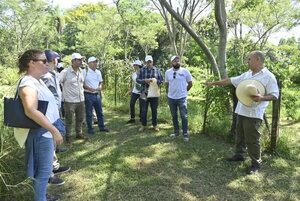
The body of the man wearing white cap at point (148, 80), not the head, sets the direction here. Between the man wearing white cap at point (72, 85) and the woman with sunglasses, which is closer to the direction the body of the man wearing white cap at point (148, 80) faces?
the woman with sunglasses

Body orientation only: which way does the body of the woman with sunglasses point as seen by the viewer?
to the viewer's right

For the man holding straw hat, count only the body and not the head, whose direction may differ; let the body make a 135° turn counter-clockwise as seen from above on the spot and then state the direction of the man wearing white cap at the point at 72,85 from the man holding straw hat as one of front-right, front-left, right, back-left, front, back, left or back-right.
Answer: back

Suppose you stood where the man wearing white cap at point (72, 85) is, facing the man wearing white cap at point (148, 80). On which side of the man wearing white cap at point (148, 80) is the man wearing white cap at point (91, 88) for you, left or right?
left

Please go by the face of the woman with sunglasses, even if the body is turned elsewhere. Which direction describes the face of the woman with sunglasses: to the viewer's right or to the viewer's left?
to the viewer's right

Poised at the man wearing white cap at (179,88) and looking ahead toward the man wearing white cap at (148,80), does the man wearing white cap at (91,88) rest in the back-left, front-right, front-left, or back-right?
front-left

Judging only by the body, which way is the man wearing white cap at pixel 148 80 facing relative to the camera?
toward the camera

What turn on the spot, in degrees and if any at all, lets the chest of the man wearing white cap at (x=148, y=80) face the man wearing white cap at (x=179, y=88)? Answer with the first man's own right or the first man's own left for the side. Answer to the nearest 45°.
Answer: approximately 45° to the first man's own left

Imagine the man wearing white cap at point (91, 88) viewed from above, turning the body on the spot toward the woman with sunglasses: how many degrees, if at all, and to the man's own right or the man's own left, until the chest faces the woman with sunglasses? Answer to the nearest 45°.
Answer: approximately 45° to the man's own right

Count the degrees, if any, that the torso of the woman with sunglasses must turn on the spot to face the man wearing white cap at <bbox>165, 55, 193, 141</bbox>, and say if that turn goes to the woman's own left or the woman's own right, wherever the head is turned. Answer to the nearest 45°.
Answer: approximately 45° to the woman's own left

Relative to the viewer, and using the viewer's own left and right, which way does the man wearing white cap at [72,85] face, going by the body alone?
facing the viewer and to the right of the viewer

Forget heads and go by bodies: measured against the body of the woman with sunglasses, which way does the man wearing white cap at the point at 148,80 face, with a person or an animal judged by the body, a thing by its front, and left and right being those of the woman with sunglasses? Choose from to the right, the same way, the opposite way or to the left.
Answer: to the right
